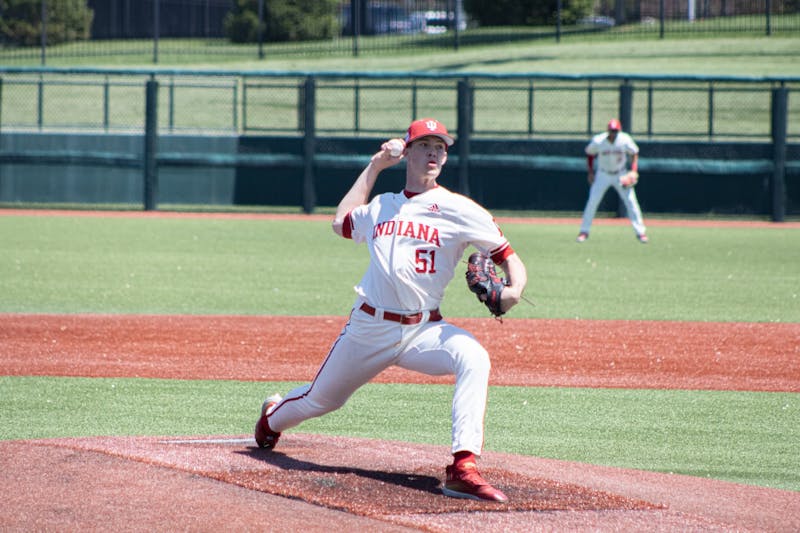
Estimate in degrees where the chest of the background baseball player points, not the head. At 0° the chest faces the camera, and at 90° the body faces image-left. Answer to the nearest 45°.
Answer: approximately 0°

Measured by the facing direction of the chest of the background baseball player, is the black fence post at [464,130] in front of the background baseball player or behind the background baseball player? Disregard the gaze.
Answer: behind

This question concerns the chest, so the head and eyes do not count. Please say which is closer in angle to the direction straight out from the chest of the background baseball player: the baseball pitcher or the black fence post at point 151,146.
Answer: the baseball pitcher

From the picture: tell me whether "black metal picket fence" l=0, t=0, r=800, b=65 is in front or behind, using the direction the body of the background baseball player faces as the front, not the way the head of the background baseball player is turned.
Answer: behind

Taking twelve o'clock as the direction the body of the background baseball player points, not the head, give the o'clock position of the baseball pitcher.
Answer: The baseball pitcher is roughly at 12 o'clock from the background baseball player.

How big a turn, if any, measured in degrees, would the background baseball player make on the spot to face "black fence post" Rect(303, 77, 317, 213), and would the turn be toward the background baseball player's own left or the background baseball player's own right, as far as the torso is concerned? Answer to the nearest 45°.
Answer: approximately 135° to the background baseball player's own right

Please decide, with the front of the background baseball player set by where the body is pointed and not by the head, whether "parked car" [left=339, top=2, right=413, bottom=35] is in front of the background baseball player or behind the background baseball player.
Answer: behind

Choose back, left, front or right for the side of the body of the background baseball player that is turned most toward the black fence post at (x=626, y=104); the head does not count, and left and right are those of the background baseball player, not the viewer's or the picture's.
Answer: back

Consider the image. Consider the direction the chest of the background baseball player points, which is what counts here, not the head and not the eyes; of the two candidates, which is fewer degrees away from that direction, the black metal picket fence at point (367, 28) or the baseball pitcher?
the baseball pitcher
